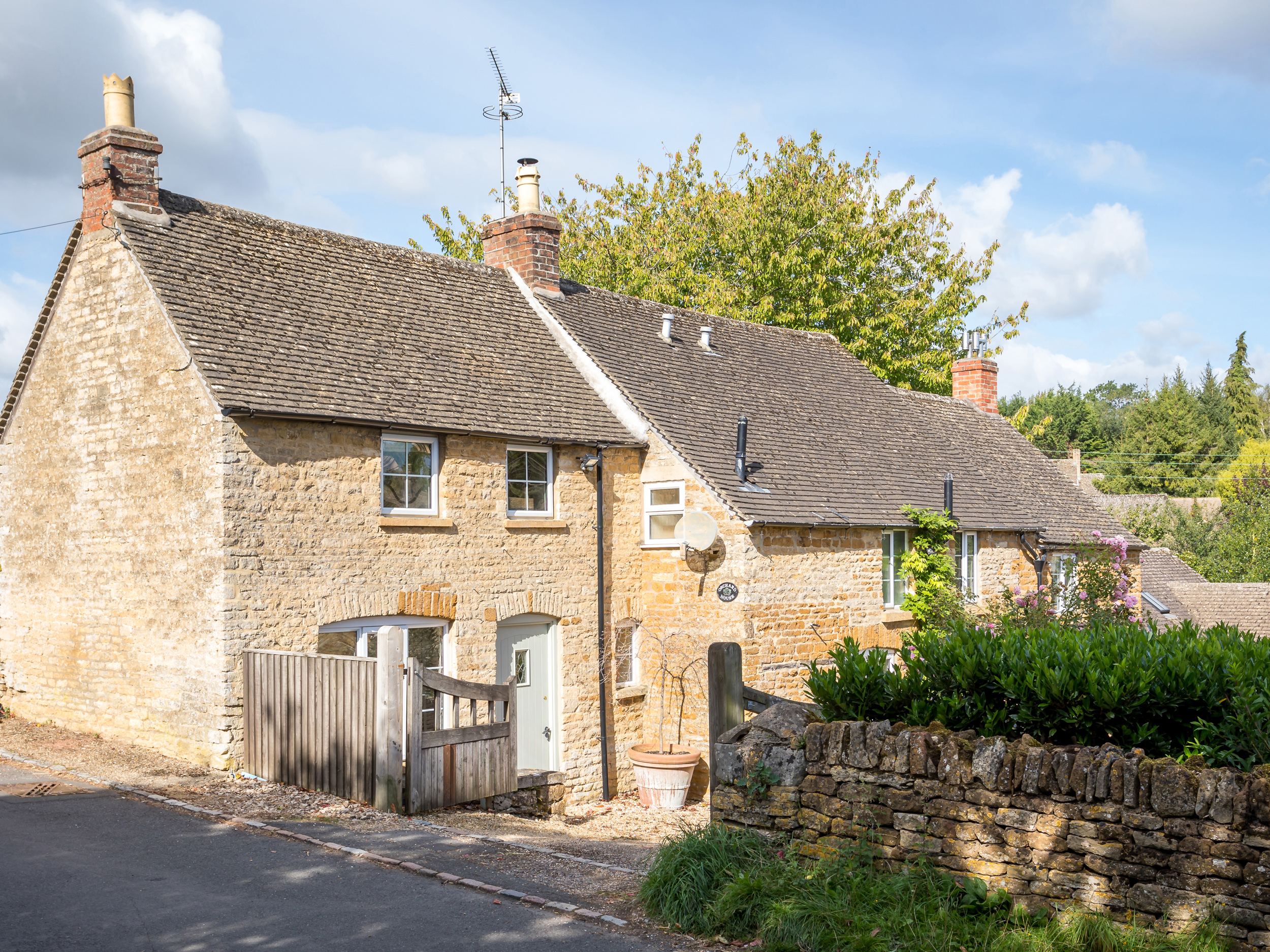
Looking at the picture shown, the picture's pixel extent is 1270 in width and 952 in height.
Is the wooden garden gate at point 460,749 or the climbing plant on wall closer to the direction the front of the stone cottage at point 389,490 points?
the wooden garden gate

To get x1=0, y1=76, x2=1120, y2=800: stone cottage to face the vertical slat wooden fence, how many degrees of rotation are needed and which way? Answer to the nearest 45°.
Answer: approximately 45° to its right

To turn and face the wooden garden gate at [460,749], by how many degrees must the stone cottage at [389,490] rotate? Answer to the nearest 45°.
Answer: approximately 45° to its right

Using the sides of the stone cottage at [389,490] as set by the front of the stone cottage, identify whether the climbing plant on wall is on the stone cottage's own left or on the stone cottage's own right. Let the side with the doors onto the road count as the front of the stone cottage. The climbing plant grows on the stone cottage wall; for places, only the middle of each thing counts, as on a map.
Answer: on the stone cottage's own left

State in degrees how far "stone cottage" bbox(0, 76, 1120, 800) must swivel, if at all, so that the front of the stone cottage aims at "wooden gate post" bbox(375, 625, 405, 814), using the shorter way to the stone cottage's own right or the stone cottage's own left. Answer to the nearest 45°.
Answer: approximately 45° to the stone cottage's own right

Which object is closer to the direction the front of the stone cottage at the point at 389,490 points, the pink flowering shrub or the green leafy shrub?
the green leafy shrub
